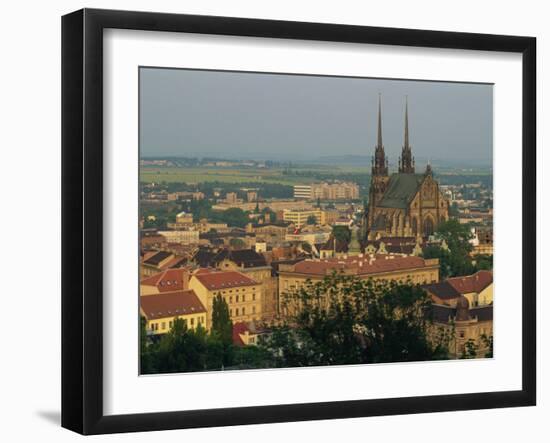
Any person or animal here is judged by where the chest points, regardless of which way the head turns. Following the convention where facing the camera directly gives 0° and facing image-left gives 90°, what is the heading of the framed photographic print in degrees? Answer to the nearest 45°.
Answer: approximately 315°
